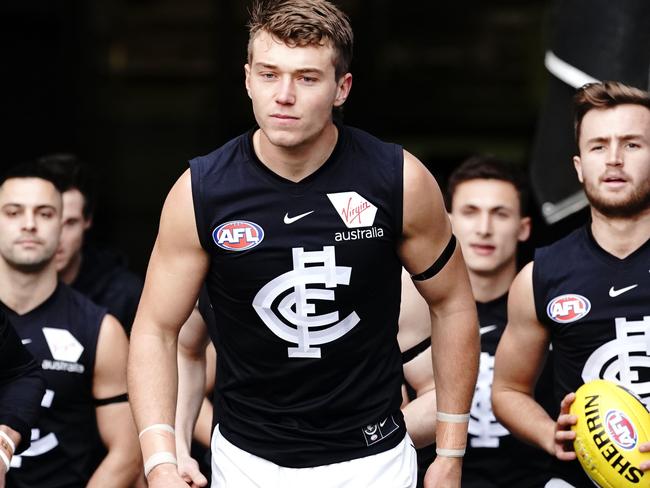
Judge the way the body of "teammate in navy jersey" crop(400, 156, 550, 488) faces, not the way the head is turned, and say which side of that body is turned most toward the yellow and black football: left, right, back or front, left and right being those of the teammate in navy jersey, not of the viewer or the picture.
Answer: front

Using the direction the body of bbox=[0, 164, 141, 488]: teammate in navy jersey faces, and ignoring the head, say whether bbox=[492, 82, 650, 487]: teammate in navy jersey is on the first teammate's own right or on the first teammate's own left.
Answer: on the first teammate's own left

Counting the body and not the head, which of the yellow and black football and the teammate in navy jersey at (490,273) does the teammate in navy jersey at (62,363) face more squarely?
the yellow and black football

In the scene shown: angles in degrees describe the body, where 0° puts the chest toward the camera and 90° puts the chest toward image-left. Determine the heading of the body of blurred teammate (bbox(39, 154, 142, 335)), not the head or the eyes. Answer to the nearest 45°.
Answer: approximately 45°

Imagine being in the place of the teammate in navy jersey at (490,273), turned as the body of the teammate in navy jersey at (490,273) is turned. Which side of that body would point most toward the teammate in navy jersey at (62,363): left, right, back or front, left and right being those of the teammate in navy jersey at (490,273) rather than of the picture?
right

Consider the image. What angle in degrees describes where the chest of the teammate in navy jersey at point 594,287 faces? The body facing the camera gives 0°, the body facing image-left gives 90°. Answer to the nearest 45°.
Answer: approximately 0°

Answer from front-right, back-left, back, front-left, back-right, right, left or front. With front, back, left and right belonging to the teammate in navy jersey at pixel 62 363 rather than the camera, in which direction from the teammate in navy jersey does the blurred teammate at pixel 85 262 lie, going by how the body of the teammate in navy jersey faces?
back

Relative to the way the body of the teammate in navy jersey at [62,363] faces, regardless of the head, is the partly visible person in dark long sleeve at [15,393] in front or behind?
in front

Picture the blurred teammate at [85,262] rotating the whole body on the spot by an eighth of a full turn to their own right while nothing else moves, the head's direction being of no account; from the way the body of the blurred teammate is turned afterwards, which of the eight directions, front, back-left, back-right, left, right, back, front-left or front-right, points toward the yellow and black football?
back-left
